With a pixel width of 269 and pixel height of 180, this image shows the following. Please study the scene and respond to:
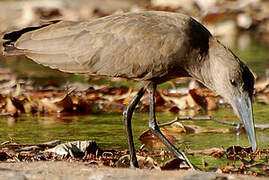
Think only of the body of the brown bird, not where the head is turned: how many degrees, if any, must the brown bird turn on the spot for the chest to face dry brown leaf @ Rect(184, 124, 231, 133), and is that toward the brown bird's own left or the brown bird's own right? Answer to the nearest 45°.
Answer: approximately 45° to the brown bird's own left

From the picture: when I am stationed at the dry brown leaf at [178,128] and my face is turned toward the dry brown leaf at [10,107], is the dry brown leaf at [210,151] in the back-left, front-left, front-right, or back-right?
back-left

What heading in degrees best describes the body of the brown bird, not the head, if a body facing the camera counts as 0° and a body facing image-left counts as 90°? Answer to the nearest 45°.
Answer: approximately 270°

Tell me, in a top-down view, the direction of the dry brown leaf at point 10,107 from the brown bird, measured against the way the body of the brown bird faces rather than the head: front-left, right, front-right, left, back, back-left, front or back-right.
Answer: back-left
